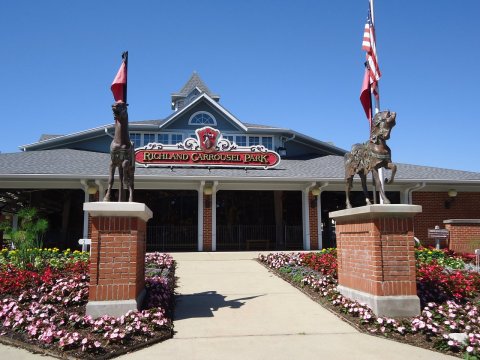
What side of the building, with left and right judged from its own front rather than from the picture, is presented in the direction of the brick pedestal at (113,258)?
front

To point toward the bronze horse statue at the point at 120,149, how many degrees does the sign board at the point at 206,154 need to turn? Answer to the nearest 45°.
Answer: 0° — it already faces it

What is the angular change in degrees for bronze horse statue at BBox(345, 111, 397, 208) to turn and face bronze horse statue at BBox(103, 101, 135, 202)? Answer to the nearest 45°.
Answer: approximately 135° to its right

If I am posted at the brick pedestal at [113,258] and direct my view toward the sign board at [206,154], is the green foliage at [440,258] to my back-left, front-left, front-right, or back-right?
front-right

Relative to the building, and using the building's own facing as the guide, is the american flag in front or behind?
in front

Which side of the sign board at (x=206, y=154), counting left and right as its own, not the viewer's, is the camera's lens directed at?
front

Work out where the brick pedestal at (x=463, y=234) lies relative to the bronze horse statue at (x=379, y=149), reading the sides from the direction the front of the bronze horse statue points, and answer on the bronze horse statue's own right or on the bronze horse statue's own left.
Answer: on the bronze horse statue's own left

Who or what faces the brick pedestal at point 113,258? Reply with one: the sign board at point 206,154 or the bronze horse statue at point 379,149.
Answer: the sign board

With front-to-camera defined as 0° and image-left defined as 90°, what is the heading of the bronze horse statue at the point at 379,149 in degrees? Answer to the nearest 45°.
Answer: approximately 315°

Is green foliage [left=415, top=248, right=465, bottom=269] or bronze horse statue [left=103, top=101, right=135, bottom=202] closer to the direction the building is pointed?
the bronze horse statue

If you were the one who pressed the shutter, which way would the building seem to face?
facing the viewer

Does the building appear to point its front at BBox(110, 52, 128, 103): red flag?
yes

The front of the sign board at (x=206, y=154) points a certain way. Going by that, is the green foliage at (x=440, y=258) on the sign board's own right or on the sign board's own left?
on the sign board's own left

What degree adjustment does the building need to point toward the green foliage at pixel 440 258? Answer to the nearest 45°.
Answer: approximately 45° to its left
